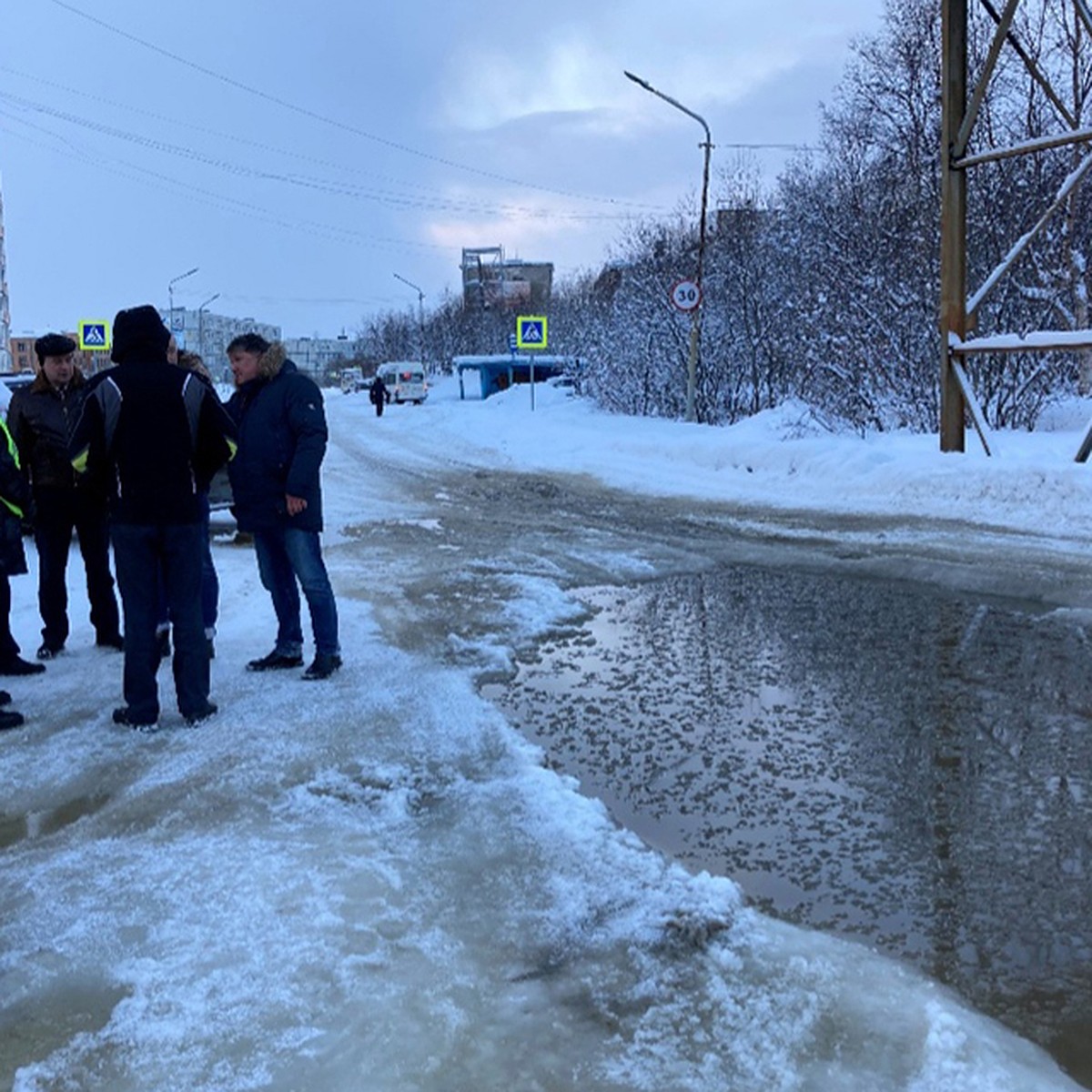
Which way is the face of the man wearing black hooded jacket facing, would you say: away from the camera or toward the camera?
away from the camera

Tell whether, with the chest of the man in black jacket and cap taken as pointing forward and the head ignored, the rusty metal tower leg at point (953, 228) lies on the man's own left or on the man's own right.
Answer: on the man's own left

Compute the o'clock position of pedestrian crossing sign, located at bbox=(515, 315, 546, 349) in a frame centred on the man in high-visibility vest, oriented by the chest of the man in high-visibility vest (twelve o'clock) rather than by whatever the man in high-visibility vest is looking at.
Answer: The pedestrian crossing sign is roughly at 10 o'clock from the man in high-visibility vest.

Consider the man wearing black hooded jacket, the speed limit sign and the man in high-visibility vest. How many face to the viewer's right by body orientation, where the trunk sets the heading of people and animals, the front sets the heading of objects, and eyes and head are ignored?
1

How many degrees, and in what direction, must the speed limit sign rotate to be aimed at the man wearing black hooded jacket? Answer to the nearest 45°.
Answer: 0° — it already faces them

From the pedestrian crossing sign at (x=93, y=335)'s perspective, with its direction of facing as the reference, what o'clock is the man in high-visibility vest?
The man in high-visibility vest is roughly at 12 o'clock from the pedestrian crossing sign.

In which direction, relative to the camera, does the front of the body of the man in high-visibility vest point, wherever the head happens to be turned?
to the viewer's right

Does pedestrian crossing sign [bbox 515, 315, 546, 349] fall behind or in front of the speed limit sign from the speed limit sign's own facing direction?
behind

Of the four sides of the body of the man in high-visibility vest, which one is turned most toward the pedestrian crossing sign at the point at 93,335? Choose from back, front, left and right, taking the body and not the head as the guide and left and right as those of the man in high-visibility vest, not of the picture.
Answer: left
